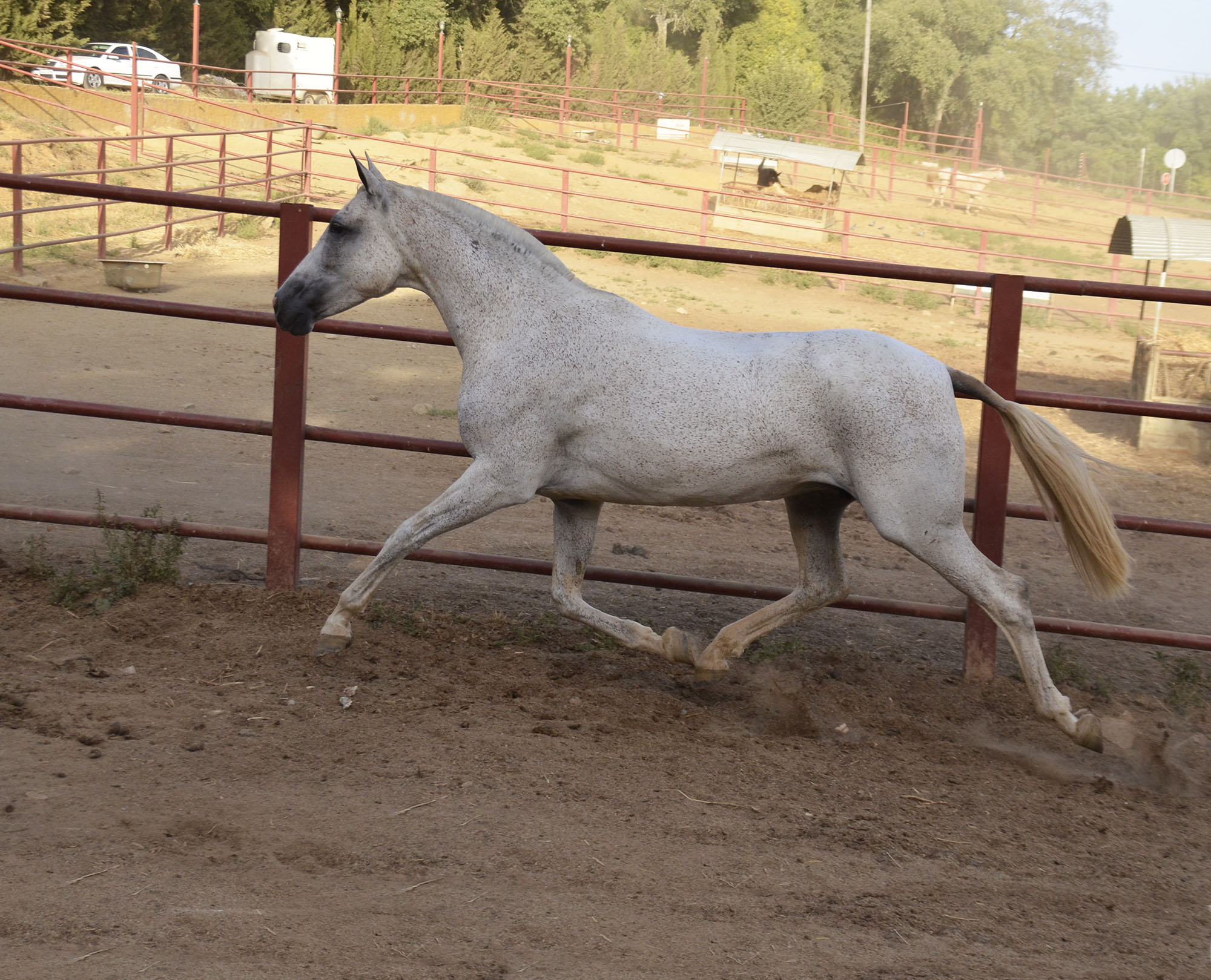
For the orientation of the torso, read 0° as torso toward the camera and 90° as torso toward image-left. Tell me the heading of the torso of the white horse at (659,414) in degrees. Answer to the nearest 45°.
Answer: approximately 90°

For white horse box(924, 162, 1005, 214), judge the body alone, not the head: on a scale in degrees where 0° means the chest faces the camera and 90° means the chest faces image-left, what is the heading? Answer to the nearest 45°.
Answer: approximately 270°

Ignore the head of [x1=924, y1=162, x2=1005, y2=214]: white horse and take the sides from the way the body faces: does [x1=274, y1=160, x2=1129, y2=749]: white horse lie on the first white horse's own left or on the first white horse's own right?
on the first white horse's own right

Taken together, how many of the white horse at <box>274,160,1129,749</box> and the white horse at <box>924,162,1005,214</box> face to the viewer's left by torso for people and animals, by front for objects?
1

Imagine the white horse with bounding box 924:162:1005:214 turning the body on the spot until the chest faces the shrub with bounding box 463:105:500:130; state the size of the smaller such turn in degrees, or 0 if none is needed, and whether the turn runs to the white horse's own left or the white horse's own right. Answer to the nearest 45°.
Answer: approximately 180°

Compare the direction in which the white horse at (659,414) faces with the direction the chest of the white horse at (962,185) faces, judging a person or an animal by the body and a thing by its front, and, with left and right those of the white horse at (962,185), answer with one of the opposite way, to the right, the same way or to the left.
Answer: the opposite way

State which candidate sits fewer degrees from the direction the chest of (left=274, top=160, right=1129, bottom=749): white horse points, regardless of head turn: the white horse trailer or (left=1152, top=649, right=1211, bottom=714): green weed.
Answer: the white horse trailer

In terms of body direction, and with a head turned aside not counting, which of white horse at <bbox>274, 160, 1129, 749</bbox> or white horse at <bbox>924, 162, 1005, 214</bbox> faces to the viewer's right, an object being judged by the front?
white horse at <bbox>924, 162, 1005, 214</bbox>
